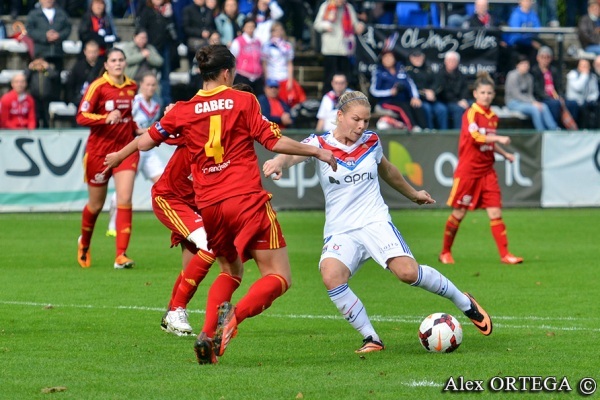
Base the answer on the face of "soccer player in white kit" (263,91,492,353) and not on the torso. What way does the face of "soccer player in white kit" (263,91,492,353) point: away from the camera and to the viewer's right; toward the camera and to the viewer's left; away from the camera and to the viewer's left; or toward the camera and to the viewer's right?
toward the camera and to the viewer's right

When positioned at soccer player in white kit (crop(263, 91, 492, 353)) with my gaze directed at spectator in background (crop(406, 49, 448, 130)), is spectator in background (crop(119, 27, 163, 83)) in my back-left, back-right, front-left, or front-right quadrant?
front-left

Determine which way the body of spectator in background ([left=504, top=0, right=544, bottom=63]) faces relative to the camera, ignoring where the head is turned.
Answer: toward the camera

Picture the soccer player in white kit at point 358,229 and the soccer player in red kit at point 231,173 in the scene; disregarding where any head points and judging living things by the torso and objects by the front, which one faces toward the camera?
the soccer player in white kit

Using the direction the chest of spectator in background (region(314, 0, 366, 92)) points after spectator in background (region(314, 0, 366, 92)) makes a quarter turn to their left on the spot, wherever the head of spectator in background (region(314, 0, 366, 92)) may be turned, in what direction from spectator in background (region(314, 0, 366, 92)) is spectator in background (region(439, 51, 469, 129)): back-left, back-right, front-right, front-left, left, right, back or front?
front

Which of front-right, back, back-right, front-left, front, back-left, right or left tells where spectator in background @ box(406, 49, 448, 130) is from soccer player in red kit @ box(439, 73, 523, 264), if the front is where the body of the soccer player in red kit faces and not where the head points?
back-left

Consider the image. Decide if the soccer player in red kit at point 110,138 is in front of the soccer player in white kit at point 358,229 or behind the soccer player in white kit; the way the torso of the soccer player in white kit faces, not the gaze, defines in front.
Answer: behind

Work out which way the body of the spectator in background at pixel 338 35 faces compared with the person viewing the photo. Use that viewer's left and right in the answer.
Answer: facing the viewer

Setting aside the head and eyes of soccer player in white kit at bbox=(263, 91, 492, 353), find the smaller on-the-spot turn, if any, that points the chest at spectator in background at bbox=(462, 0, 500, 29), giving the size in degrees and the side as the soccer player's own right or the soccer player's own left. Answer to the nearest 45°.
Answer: approximately 180°

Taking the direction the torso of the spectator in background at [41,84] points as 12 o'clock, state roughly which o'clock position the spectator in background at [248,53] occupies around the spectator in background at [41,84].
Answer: the spectator in background at [248,53] is roughly at 9 o'clock from the spectator in background at [41,84].

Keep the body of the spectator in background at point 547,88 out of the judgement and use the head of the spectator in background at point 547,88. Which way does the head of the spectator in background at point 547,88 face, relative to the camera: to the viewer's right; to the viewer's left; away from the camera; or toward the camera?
toward the camera

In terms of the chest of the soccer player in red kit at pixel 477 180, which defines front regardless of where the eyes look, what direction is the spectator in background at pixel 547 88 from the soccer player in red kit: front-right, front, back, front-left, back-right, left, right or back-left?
back-left

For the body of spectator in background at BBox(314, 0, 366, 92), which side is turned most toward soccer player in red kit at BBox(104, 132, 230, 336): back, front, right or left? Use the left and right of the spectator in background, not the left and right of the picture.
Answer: front

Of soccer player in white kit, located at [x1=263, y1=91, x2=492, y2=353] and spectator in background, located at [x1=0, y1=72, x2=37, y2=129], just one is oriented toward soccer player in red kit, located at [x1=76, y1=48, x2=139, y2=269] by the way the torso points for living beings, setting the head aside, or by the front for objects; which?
the spectator in background

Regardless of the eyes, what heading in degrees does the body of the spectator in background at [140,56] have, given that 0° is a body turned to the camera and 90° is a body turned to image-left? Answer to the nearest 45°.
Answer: approximately 0°

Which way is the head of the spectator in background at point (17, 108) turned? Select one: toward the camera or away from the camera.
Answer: toward the camera

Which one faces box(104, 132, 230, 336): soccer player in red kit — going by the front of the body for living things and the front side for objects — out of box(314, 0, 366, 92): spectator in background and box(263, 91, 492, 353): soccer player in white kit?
the spectator in background
